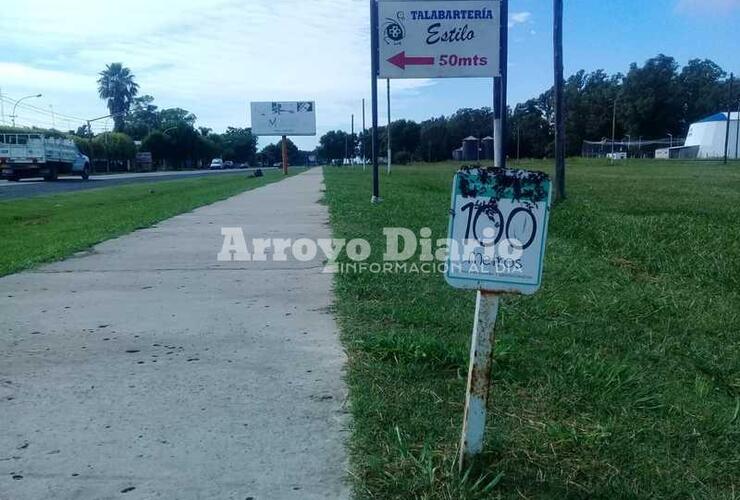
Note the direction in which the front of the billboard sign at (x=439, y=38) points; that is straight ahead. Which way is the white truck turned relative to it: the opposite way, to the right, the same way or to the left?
the opposite way

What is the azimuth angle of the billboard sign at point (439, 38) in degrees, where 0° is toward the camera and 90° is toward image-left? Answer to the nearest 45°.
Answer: approximately 0°

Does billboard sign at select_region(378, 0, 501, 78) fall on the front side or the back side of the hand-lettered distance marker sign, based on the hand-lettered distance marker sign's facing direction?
on the back side

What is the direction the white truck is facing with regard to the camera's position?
facing away from the viewer and to the right of the viewer

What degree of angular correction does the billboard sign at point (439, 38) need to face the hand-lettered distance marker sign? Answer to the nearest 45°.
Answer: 0° — it already faces it

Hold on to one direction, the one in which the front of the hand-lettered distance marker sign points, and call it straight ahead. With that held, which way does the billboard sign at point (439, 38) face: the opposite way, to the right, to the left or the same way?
the same way

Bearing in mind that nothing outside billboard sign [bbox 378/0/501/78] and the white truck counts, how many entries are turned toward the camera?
1

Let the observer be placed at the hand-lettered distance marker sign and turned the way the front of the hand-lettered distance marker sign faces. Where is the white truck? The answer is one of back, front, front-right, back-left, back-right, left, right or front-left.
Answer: back-right

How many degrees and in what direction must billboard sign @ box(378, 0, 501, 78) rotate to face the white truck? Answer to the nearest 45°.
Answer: approximately 135° to its right

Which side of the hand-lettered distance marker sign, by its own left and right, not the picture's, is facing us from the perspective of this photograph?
front

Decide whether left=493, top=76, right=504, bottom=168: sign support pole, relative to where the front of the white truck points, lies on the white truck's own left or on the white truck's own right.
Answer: on the white truck's own right

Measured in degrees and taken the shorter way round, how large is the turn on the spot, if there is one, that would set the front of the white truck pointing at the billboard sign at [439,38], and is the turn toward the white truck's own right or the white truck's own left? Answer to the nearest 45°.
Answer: approximately 135° to the white truck's own right

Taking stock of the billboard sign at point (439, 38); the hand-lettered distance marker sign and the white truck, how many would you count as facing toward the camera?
2

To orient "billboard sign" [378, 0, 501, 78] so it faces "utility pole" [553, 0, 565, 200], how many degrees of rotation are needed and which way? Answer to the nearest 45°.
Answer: approximately 135° to its left

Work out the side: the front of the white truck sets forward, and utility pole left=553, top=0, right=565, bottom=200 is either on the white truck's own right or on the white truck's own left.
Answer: on the white truck's own right

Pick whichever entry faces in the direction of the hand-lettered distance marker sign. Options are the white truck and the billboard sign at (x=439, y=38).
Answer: the billboard sign

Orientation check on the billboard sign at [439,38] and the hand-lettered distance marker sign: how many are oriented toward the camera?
2
